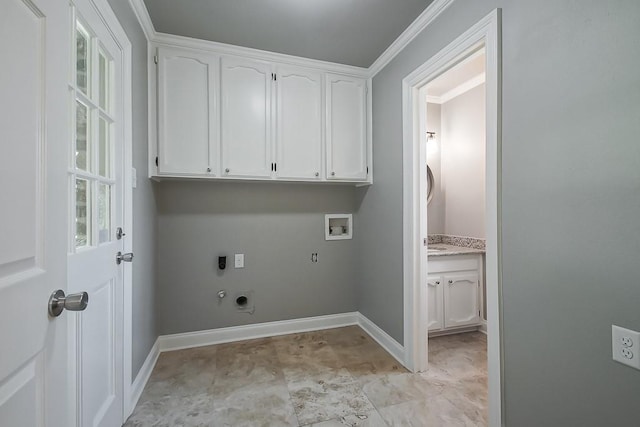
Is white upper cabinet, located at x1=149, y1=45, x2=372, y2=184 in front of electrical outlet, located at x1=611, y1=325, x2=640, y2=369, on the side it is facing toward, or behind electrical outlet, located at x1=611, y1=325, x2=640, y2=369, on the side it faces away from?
in front

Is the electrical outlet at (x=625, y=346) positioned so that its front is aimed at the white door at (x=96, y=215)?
yes

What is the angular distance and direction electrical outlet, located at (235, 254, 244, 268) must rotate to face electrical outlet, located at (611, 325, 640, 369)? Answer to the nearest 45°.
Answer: approximately 45° to its left

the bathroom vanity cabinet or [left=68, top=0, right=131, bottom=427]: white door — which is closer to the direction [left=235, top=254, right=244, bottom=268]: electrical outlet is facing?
the white door

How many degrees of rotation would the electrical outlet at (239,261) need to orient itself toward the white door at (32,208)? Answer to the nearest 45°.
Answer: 0° — it already faces it

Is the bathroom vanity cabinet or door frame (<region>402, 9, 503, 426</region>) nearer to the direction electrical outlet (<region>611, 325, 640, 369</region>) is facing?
the door frame

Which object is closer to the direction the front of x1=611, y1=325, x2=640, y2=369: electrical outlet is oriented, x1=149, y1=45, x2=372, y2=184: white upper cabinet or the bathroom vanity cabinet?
the white upper cabinet

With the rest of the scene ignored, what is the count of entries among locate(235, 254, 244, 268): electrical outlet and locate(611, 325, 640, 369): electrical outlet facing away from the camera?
0

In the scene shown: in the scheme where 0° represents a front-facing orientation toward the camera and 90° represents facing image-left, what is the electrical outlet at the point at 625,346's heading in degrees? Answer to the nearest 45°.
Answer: approximately 45°

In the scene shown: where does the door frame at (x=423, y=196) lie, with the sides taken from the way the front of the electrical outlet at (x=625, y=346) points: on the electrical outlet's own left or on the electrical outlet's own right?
on the electrical outlet's own right

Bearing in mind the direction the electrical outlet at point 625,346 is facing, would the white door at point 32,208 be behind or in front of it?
in front

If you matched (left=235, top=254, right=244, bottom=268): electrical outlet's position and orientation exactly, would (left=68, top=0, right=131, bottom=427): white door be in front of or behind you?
in front

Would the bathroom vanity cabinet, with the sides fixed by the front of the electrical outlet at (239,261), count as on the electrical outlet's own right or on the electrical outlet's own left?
on the electrical outlet's own left
